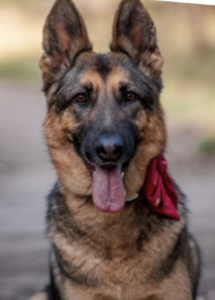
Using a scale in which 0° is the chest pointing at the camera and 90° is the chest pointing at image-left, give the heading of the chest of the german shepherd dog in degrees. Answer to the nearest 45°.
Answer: approximately 0°
